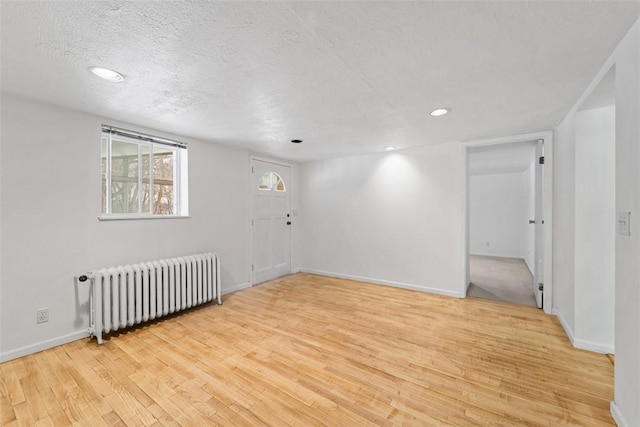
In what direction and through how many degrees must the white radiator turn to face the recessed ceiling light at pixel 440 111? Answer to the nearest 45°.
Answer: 0° — it already faces it

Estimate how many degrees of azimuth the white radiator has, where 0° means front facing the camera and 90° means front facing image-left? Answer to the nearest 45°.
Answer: approximately 315°

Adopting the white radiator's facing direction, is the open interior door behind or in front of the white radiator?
in front

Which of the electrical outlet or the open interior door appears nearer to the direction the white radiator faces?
the open interior door

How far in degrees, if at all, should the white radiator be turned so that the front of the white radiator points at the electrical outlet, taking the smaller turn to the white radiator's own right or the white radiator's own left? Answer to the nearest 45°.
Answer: approximately 135° to the white radiator's own right

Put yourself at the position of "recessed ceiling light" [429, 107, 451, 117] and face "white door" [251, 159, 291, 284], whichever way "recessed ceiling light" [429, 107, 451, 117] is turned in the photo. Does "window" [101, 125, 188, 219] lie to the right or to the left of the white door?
left
